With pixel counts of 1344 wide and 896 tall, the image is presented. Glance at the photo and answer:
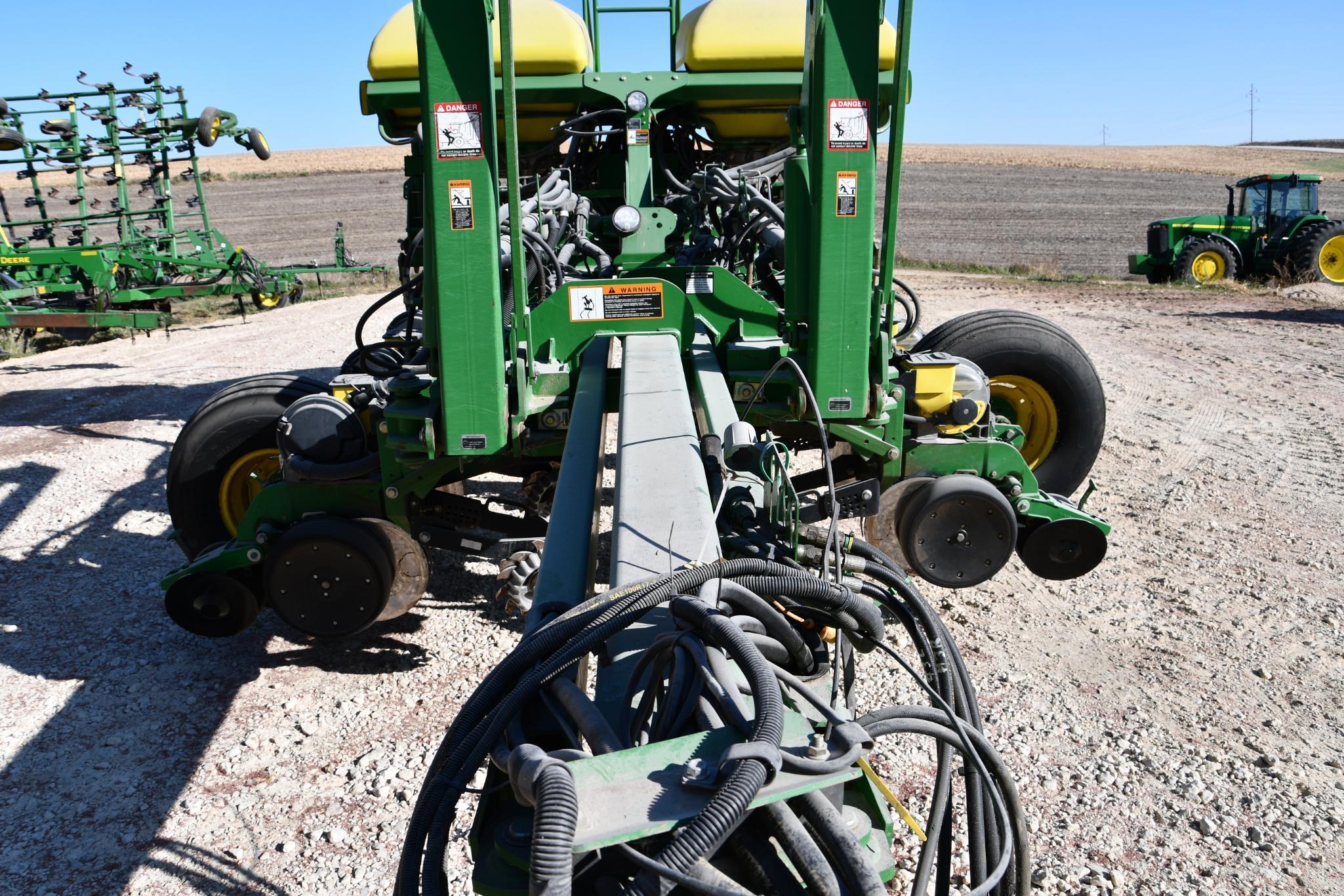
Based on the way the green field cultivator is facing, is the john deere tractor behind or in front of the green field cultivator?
in front

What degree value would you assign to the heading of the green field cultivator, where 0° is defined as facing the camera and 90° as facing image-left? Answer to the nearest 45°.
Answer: approximately 270°
